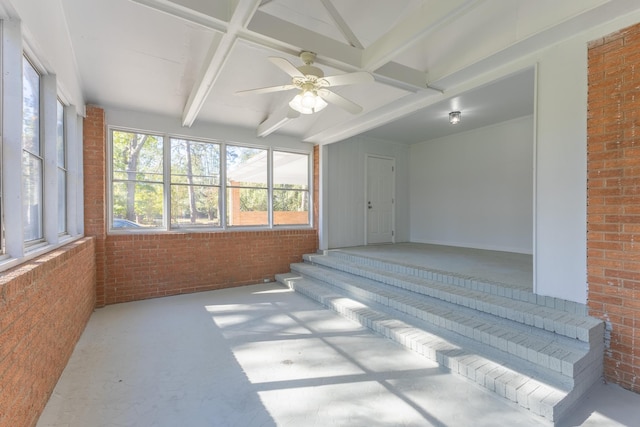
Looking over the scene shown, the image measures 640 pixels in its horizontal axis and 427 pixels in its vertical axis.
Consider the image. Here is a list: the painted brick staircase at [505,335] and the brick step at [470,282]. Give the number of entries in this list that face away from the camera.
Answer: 0

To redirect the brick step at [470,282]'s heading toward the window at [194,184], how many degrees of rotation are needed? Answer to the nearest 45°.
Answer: approximately 45° to its right

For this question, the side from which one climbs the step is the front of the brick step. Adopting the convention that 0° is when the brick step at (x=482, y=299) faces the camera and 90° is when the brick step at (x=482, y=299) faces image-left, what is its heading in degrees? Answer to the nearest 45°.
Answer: approximately 45°

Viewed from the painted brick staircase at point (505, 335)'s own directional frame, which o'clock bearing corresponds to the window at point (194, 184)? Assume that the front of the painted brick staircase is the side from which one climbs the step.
The window is roughly at 2 o'clock from the painted brick staircase.

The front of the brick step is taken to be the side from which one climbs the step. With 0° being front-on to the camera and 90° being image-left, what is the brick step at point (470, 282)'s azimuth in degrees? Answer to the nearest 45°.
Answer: approximately 45°

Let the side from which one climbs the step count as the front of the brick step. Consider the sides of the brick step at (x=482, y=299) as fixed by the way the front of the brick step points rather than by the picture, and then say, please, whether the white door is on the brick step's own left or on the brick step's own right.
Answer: on the brick step's own right

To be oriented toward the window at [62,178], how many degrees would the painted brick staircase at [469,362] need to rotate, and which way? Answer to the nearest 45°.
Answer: approximately 45° to its right

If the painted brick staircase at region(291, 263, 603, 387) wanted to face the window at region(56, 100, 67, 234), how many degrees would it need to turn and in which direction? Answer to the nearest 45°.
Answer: approximately 45° to its right

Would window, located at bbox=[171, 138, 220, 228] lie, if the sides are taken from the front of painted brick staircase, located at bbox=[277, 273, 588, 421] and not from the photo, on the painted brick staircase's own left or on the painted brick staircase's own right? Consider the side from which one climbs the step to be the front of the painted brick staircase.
on the painted brick staircase's own right
